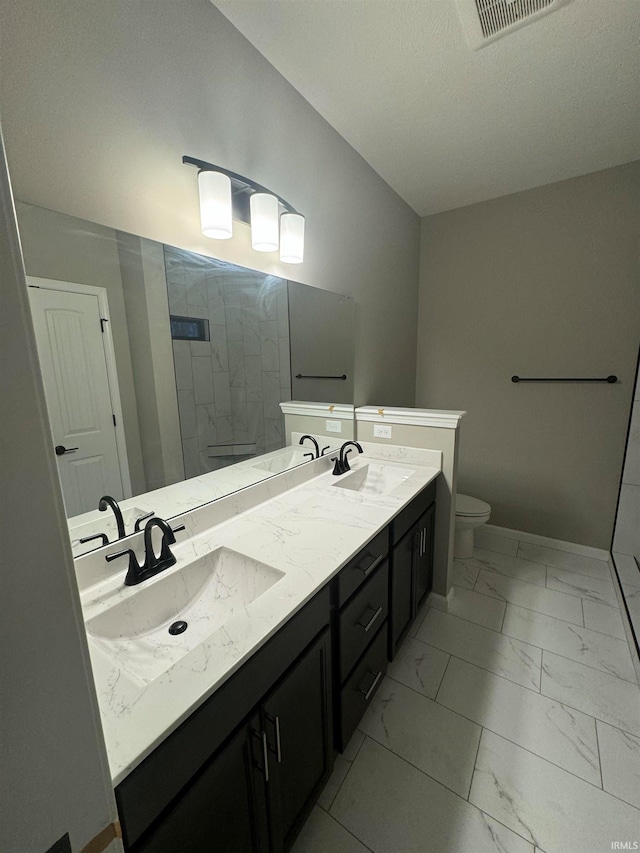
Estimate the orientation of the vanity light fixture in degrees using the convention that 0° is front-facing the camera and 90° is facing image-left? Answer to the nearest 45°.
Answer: approximately 315°

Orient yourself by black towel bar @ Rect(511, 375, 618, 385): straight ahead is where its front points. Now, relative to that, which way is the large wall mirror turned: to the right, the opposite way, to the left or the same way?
to the left

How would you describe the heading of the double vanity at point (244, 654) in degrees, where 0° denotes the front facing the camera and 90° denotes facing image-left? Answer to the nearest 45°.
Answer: approximately 315°

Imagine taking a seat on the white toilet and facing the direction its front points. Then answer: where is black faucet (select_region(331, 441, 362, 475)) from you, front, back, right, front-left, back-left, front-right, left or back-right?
back-right

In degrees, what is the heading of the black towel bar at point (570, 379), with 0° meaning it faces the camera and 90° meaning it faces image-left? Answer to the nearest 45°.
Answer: approximately 0°

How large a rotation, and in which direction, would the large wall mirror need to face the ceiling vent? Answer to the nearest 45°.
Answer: approximately 45° to its left

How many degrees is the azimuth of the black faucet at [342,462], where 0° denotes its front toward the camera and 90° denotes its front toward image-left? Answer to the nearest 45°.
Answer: approximately 315°

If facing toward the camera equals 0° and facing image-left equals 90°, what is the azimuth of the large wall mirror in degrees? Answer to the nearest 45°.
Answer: approximately 315°
